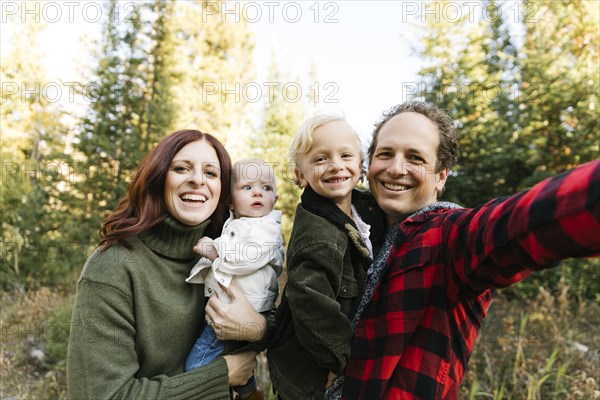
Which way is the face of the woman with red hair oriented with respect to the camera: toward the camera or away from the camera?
toward the camera

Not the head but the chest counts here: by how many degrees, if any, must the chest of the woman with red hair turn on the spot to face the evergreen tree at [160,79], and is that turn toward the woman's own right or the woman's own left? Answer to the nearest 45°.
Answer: approximately 135° to the woman's own left

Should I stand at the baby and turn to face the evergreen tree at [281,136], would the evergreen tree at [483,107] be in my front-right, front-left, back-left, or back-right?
front-right

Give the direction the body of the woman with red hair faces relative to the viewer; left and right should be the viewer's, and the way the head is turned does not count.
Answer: facing the viewer and to the right of the viewer

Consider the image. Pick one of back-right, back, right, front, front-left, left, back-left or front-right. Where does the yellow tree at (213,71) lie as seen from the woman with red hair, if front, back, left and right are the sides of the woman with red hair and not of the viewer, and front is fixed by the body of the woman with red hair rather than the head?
back-left

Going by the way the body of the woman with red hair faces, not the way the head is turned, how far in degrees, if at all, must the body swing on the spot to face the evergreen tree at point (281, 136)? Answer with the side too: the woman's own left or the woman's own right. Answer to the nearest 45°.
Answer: approximately 135° to the woman's own left

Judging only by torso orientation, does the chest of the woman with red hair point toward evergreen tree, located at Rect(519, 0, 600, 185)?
no

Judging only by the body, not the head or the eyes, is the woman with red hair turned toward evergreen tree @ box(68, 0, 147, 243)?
no

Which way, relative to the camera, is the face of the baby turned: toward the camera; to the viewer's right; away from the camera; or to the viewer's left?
toward the camera

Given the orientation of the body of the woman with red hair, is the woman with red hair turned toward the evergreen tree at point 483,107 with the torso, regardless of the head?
no

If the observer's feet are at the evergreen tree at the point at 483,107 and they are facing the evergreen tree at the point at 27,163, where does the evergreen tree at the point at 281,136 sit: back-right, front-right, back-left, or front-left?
front-right
